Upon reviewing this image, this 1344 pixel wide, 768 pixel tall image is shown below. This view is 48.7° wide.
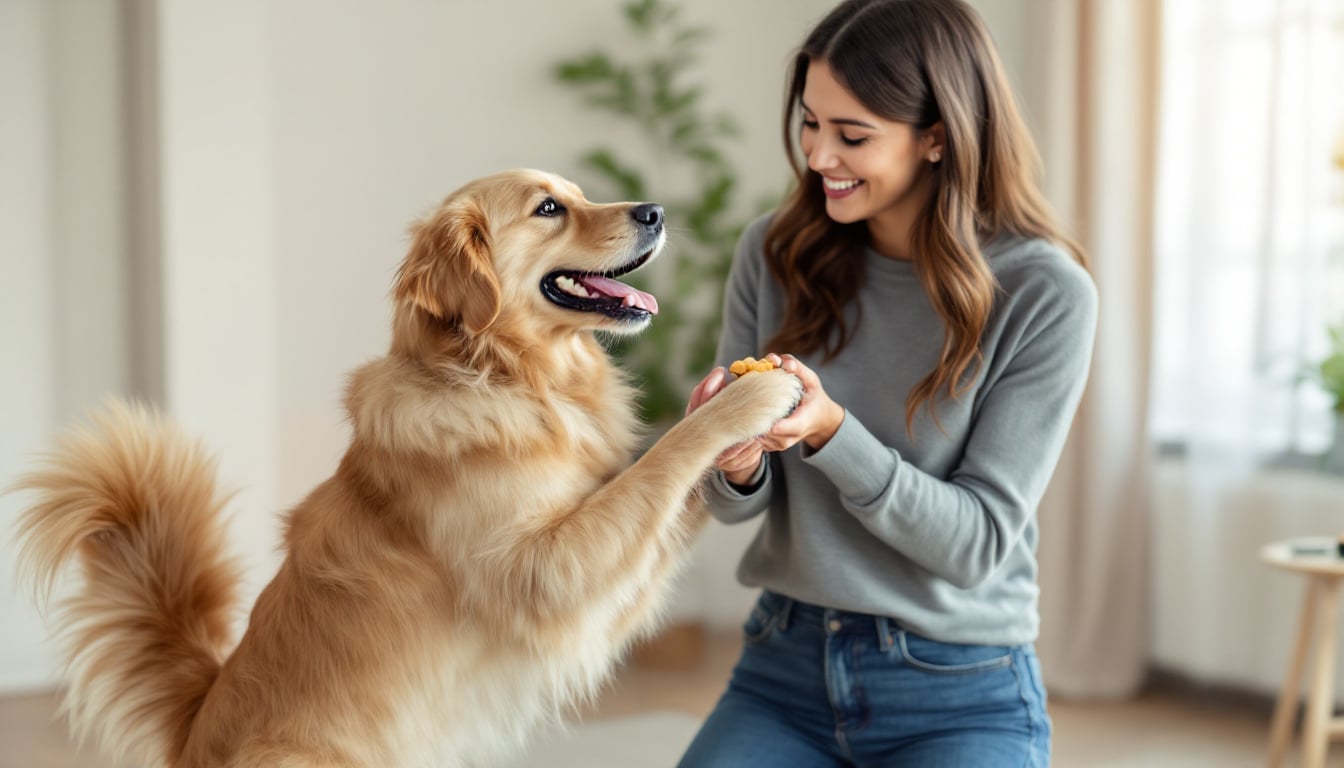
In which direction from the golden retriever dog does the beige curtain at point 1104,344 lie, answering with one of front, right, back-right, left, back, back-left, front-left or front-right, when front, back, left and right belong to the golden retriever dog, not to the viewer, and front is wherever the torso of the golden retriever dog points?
front-left

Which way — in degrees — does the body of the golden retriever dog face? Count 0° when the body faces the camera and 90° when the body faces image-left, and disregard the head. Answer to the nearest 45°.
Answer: approximately 270°

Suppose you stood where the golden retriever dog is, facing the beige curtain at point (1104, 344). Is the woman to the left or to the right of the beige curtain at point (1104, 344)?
right

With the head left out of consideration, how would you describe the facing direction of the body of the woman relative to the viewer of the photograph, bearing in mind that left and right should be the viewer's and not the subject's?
facing the viewer and to the left of the viewer

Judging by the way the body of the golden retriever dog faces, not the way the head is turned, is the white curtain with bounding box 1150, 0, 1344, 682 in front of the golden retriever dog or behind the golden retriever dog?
in front

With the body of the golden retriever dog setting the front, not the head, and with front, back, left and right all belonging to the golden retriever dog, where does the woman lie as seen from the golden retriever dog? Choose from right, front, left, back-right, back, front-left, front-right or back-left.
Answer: front

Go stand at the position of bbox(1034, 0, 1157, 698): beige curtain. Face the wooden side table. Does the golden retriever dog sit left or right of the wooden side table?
right

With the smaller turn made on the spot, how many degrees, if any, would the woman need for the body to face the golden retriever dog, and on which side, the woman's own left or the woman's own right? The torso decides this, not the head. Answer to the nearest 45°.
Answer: approximately 45° to the woman's own right

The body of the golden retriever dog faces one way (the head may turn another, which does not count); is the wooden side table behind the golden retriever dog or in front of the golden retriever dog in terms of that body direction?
in front

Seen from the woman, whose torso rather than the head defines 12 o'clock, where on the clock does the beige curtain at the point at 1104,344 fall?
The beige curtain is roughly at 5 o'clock from the woman.

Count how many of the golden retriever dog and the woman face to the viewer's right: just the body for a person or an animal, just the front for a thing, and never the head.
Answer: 1

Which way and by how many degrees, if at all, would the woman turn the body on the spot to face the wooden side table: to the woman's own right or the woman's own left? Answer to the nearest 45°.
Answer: approximately 180°
